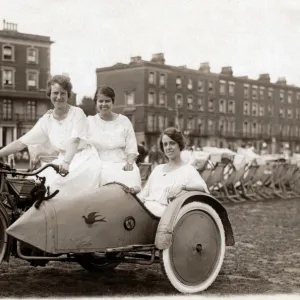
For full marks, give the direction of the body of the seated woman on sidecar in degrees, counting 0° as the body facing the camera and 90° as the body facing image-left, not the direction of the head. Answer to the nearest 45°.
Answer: approximately 45°

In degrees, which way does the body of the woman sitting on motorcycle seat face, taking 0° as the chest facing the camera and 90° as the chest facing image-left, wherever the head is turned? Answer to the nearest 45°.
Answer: approximately 45°

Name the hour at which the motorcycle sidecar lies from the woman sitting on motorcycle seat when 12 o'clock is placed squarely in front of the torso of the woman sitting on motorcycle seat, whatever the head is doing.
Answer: The motorcycle sidecar is roughly at 9 o'clock from the woman sitting on motorcycle seat.

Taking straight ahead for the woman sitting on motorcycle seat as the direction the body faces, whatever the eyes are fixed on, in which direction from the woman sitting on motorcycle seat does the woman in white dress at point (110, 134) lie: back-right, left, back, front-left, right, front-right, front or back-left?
back

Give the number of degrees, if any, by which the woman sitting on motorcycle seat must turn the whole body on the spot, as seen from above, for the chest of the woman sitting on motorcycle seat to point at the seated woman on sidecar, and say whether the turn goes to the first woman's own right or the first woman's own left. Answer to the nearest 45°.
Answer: approximately 135° to the first woman's own left
